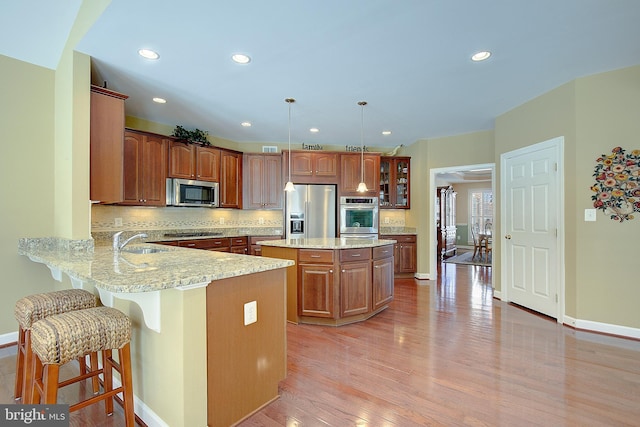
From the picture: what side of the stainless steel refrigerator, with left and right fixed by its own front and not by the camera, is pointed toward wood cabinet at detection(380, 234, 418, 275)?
left

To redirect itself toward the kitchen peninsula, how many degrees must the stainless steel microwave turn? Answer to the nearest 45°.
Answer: approximately 45° to its right

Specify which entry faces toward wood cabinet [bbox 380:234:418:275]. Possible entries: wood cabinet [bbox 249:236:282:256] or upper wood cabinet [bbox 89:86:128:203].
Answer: the upper wood cabinet

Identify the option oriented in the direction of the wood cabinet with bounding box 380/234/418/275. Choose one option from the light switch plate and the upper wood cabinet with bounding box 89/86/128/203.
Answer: the upper wood cabinet

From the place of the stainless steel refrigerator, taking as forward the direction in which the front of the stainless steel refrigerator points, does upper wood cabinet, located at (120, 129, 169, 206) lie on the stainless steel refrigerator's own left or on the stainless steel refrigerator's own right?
on the stainless steel refrigerator's own right

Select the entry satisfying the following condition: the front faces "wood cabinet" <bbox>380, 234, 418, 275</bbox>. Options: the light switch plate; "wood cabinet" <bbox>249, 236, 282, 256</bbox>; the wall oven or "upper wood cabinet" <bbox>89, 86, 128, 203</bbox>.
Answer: the upper wood cabinet

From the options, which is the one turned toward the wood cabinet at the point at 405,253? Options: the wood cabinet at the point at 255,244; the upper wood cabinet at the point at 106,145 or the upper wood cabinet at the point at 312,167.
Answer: the upper wood cabinet at the point at 106,145

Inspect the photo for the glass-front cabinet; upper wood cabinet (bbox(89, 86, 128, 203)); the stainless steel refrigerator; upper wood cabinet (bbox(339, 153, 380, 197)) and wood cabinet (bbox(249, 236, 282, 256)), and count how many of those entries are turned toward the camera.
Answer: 4

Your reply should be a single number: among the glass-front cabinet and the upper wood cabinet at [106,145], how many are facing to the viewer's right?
1

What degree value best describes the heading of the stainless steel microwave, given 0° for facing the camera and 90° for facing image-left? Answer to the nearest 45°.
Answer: approximately 315°

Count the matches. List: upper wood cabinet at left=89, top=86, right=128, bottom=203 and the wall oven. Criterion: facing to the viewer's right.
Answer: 1
